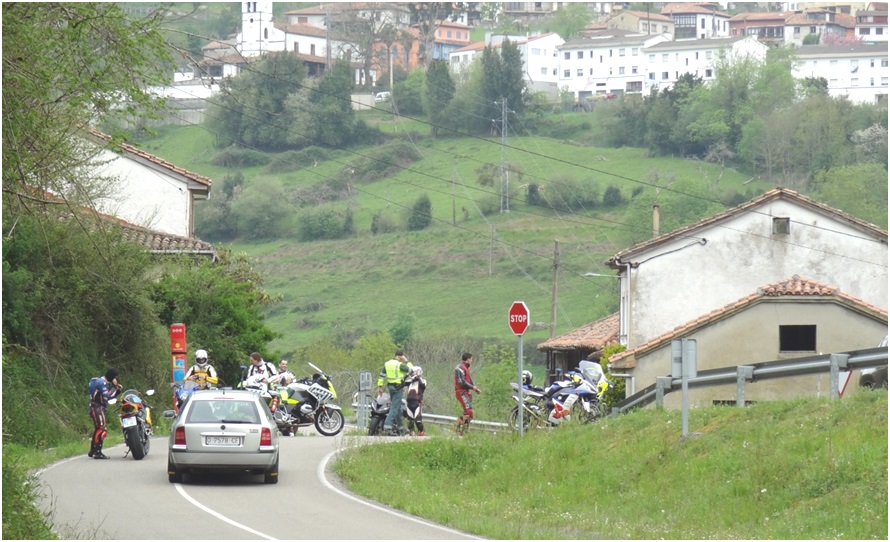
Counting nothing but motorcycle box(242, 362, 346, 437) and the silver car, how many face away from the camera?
1

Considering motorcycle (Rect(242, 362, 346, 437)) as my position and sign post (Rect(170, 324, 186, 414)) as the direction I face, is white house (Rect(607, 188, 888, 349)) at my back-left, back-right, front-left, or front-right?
back-right

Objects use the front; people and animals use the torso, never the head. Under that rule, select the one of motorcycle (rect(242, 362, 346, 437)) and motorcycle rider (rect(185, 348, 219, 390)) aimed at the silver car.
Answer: the motorcycle rider

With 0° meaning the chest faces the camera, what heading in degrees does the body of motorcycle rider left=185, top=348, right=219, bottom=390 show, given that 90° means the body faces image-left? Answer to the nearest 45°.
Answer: approximately 0°

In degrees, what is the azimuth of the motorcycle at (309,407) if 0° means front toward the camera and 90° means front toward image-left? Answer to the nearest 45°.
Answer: approximately 270°

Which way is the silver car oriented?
away from the camera

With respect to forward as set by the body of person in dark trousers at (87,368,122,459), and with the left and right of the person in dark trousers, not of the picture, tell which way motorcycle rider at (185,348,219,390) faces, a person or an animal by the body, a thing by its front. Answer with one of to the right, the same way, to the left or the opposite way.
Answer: to the right
